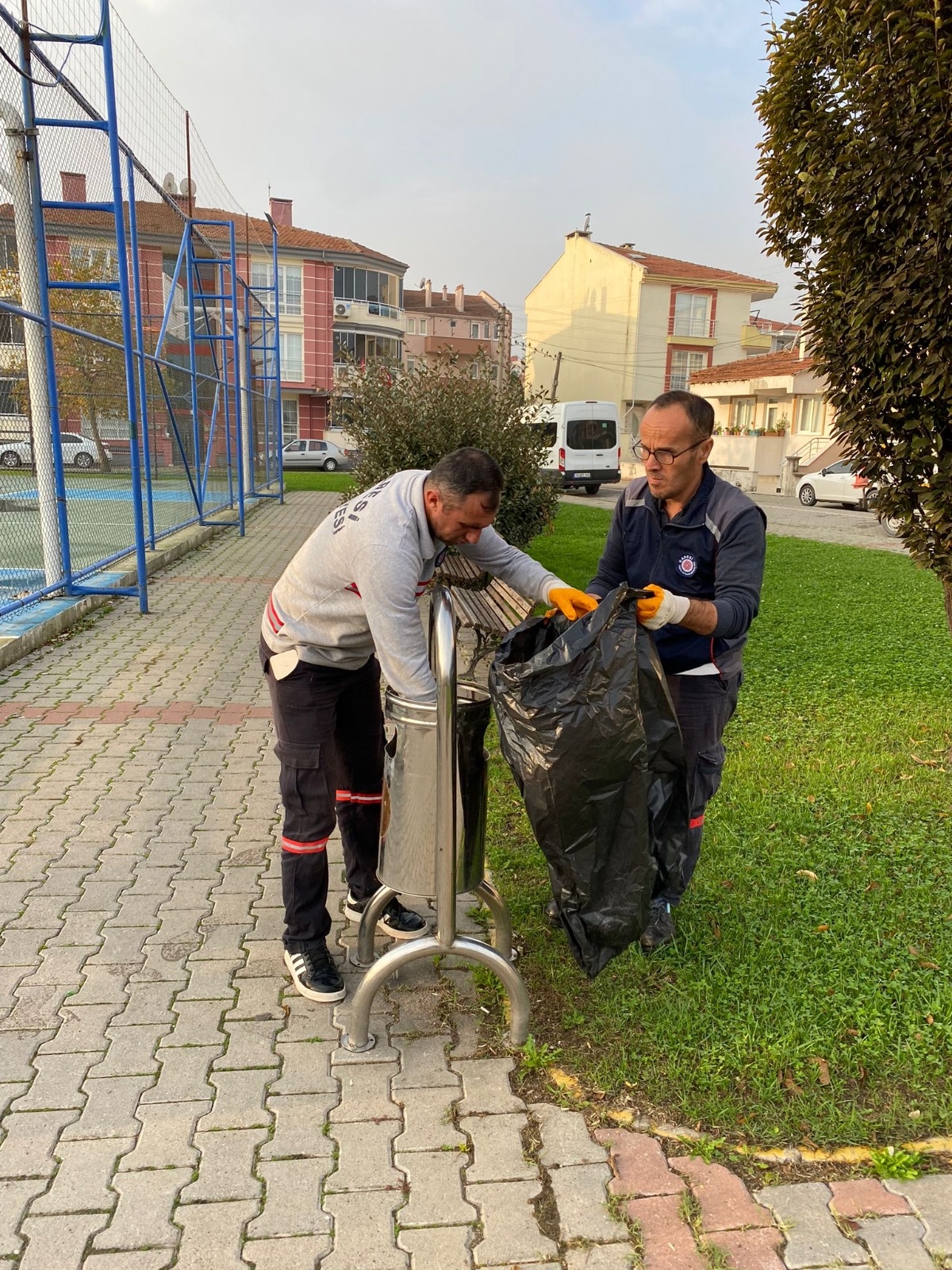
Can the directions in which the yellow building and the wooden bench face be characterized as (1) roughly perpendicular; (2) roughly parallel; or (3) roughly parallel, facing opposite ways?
roughly perpendicular

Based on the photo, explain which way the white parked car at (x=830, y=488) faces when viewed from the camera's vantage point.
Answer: facing away from the viewer and to the left of the viewer

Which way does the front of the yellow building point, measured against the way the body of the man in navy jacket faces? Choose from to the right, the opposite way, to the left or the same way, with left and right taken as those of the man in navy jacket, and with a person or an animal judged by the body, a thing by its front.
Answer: to the left

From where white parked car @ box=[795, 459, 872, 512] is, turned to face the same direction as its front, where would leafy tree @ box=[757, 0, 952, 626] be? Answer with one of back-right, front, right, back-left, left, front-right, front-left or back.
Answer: back-left

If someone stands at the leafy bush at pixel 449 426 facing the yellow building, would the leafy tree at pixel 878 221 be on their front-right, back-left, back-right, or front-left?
back-right

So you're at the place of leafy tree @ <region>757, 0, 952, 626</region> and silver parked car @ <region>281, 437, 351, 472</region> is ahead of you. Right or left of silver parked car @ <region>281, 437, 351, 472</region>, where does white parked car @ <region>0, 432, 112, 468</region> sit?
left

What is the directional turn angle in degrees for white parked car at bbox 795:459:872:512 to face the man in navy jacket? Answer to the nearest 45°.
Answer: approximately 135° to its left

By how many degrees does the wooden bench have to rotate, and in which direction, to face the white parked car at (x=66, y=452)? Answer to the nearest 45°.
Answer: approximately 90° to its right
